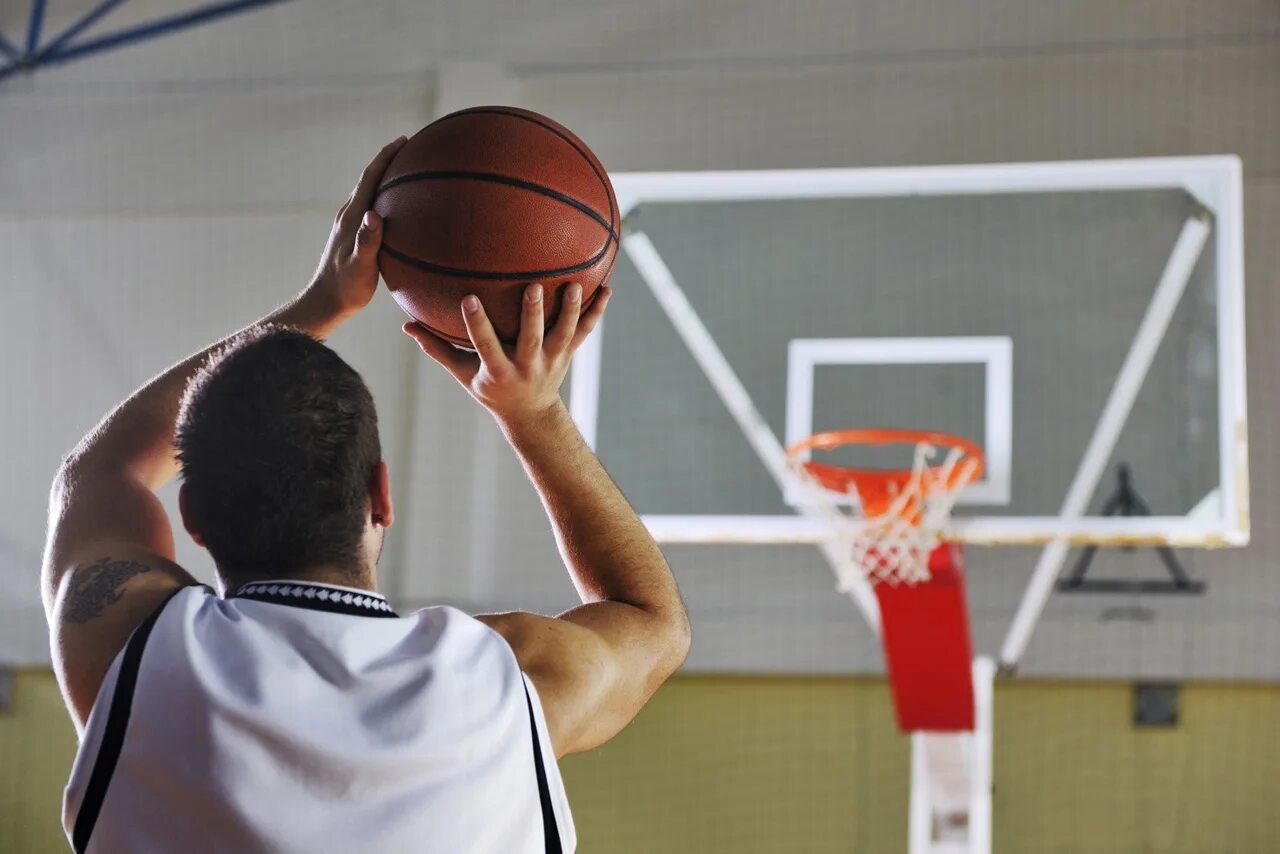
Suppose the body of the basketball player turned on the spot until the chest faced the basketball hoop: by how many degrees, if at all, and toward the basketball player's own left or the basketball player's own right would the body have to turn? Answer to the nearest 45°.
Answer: approximately 45° to the basketball player's own right

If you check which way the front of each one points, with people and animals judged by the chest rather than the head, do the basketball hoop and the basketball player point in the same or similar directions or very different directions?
very different directions

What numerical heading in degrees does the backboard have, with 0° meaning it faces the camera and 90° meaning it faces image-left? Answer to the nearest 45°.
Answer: approximately 0°

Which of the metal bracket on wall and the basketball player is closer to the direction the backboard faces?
the basketball player

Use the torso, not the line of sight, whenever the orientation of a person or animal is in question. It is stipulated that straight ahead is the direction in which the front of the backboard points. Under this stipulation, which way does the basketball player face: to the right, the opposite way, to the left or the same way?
the opposite way

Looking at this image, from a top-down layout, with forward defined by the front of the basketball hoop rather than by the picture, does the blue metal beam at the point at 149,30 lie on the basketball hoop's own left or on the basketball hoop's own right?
on the basketball hoop's own right

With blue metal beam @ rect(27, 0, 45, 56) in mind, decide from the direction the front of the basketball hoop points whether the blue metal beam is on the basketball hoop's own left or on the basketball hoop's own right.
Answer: on the basketball hoop's own right

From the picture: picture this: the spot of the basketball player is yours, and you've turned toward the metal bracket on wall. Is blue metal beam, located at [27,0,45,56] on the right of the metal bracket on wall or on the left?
left

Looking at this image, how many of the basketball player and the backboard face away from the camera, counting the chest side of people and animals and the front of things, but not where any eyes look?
1

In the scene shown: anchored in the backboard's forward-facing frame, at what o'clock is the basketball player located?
The basketball player is roughly at 12 o'clock from the backboard.

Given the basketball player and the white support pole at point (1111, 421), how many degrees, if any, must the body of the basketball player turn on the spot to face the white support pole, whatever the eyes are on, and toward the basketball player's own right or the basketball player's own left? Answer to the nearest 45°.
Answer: approximately 45° to the basketball player's own right

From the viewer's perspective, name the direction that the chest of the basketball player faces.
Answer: away from the camera
